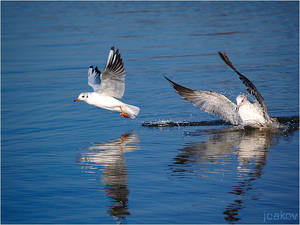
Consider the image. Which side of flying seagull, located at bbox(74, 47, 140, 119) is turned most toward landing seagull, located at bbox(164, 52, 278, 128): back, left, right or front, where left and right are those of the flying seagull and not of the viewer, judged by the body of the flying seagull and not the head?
back

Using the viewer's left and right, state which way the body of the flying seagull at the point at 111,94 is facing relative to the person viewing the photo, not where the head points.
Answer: facing to the left of the viewer

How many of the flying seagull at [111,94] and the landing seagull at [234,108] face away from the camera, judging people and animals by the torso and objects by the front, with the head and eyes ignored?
0

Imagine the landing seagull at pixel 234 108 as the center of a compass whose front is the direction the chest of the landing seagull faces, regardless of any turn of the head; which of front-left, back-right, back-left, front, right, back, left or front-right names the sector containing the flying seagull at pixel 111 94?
front-right
